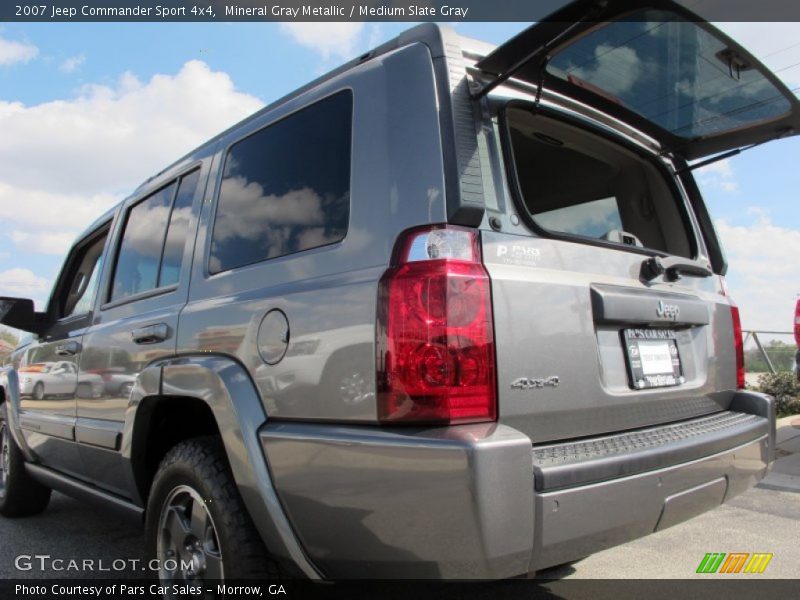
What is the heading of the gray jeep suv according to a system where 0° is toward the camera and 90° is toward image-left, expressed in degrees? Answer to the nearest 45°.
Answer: approximately 135°

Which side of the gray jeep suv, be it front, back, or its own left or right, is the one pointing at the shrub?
right
